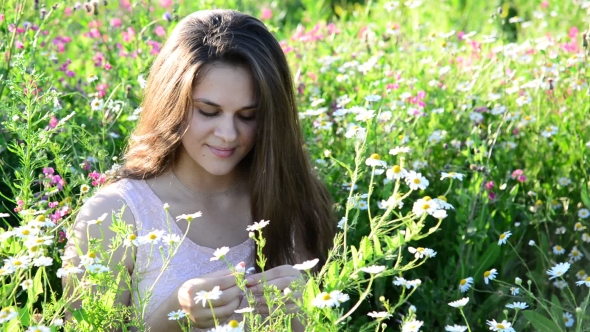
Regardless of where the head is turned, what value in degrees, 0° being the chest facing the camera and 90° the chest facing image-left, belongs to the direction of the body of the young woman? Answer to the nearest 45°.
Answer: approximately 0°

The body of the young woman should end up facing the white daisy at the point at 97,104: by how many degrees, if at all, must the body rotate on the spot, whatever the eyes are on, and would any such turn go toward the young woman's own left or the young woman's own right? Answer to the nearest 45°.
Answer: approximately 135° to the young woman's own right

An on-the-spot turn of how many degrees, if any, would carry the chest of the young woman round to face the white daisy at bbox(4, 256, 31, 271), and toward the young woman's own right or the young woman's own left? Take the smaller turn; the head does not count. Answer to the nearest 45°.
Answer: approximately 45° to the young woman's own right

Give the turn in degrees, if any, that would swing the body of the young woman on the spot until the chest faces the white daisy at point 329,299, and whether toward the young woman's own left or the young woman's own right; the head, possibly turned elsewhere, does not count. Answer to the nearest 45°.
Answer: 0° — they already face it

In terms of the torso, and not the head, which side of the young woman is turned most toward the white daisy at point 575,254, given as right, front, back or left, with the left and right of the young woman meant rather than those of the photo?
left

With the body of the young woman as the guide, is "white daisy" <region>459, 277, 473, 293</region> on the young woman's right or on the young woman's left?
on the young woman's left

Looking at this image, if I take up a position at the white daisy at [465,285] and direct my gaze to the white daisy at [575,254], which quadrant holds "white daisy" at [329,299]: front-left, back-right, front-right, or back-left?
back-right
